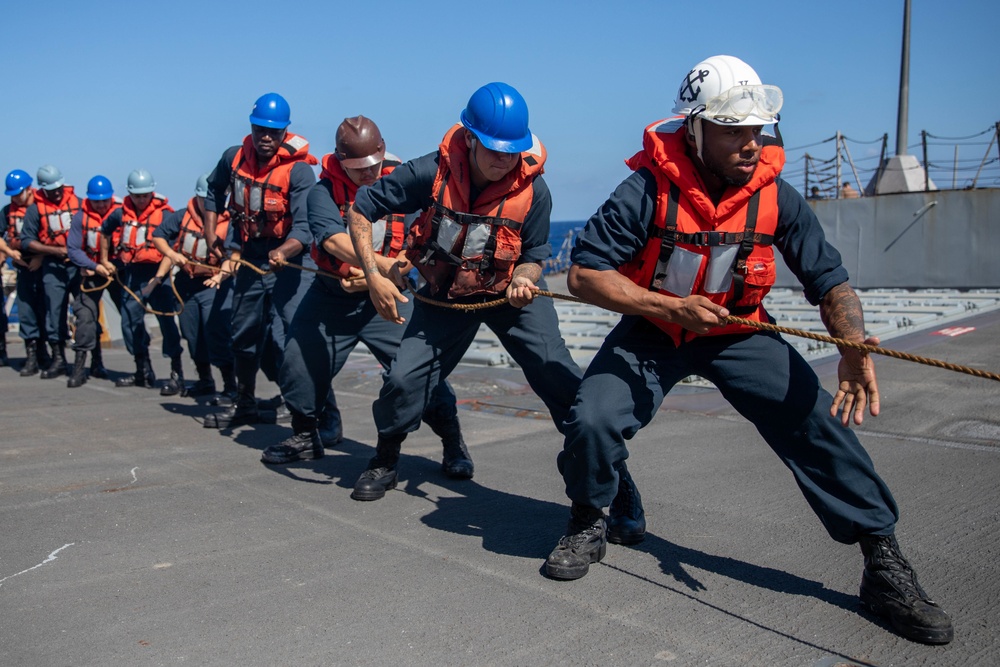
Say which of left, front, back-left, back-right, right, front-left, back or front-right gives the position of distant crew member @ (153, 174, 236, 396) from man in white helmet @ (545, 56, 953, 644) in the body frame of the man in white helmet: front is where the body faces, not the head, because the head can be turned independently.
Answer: back

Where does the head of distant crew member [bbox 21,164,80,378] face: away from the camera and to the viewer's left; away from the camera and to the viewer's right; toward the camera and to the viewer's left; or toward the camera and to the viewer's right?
toward the camera and to the viewer's right

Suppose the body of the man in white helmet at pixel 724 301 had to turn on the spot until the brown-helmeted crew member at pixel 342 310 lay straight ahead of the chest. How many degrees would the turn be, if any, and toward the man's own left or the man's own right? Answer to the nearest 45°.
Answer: approximately 180°

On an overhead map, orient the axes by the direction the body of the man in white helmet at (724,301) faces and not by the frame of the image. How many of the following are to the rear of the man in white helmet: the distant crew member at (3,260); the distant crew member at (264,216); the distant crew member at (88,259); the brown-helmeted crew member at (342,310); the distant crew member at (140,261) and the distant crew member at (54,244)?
6

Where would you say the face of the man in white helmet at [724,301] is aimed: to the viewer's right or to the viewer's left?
to the viewer's right

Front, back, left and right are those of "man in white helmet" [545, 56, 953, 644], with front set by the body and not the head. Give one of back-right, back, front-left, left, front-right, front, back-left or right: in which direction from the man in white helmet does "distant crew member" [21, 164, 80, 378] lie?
back

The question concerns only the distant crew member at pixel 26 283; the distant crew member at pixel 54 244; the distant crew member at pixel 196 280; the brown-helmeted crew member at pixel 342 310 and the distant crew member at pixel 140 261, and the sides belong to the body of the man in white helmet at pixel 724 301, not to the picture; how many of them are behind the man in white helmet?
5

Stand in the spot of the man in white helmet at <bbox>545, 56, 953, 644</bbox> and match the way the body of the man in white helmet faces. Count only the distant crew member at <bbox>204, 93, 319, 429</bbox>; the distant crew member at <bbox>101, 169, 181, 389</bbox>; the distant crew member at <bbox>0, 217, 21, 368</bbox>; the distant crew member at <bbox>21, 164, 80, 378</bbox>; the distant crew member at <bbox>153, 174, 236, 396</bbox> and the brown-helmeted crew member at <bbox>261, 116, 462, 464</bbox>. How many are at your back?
6

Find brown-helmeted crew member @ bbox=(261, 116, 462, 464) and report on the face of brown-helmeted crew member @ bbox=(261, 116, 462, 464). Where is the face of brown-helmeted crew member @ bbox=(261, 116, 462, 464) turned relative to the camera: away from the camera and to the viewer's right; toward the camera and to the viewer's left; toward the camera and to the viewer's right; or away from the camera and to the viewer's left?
toward the camera and to the viewer's right

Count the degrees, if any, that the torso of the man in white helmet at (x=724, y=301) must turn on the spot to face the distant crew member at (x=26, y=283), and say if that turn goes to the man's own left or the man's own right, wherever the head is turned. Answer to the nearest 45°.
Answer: approximately 180°

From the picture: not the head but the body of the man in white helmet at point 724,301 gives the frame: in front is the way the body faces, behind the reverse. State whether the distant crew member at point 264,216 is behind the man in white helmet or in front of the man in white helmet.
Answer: behind

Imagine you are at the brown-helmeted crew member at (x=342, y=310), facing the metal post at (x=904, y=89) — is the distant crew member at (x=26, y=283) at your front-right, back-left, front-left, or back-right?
front-left

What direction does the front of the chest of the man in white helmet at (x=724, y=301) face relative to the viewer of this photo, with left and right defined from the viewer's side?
facing the viewer and to the right of the viewer

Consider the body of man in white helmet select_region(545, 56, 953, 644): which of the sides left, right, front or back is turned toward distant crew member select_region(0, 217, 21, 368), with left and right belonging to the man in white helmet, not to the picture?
back
